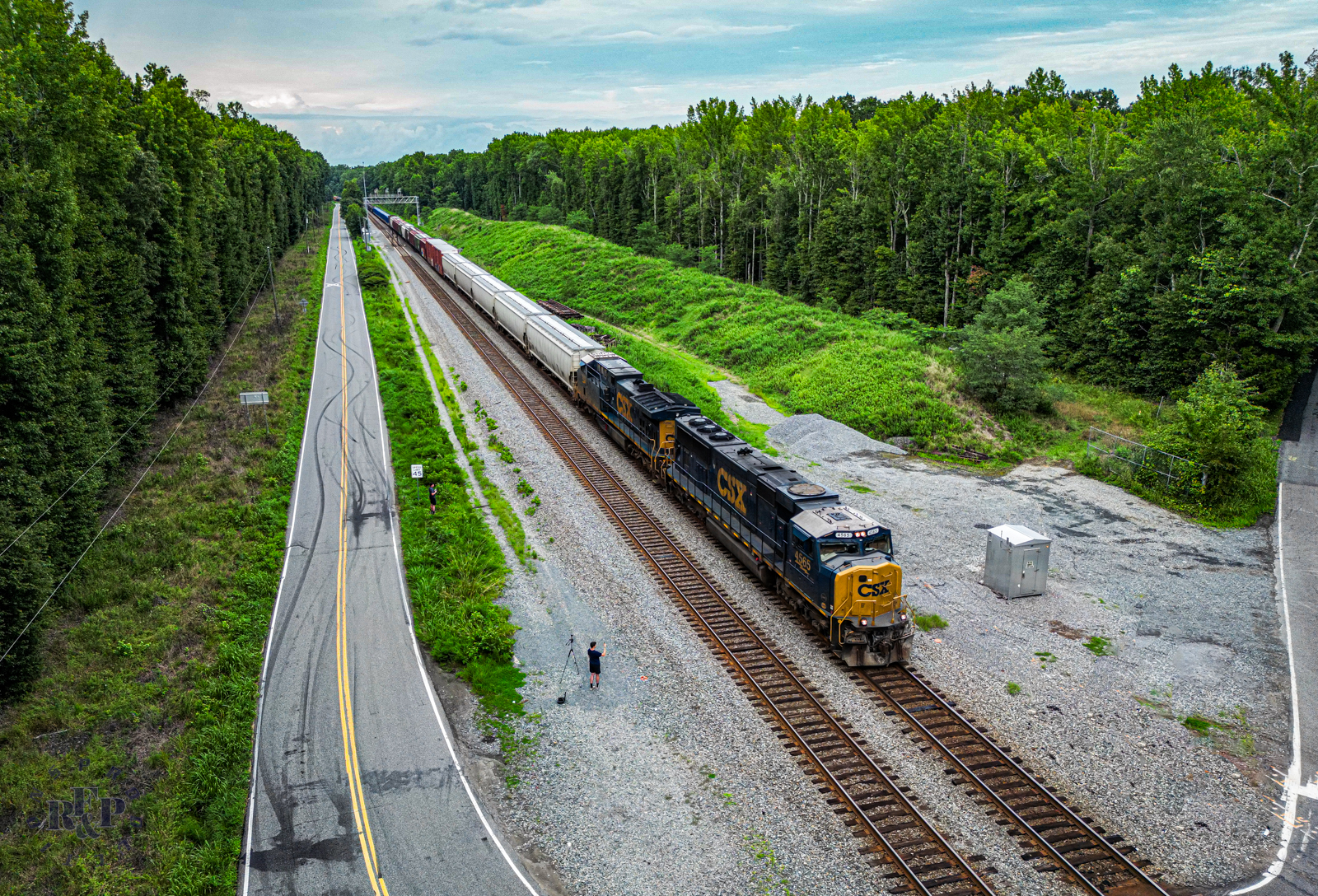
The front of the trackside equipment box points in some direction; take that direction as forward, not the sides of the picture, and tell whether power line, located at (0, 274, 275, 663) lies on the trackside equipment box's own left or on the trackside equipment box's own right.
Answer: on the trackside equipment box's own right

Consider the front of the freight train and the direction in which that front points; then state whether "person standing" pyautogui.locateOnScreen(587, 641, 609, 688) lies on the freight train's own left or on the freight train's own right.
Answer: on the freight train's own right

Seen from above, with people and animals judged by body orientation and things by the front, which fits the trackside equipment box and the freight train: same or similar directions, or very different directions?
same or similar directions

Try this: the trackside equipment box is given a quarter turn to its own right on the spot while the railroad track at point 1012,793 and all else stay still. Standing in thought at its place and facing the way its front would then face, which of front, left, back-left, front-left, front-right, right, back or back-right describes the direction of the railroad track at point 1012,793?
front-left

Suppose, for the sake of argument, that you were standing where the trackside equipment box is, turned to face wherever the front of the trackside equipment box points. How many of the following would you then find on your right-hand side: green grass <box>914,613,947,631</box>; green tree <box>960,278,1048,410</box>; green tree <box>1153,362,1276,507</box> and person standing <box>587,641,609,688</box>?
2

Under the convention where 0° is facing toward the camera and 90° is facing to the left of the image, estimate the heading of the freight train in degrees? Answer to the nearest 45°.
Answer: approximately 315°

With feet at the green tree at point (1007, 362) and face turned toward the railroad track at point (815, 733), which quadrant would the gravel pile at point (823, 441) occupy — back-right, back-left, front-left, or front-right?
front-right

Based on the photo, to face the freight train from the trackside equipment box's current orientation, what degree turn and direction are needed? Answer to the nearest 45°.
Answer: approximately 90° to its right

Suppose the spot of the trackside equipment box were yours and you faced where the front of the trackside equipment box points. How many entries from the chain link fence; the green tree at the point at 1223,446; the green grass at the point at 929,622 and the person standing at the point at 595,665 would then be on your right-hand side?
2

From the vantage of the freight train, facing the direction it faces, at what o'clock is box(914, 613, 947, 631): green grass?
The green grass is roughly at 11 o'clock from the freight train.

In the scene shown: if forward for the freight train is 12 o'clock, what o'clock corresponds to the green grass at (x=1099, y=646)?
The green grass is roughly at 11 o'clock from the freight train.

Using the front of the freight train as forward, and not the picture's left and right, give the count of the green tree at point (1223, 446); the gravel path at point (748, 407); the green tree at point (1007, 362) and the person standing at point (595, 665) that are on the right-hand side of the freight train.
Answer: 1

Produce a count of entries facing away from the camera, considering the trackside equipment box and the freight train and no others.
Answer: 0
